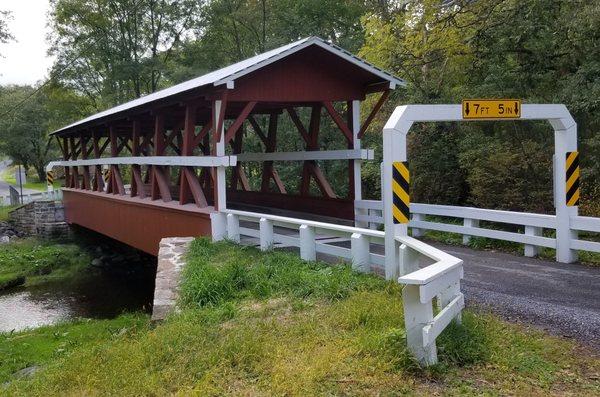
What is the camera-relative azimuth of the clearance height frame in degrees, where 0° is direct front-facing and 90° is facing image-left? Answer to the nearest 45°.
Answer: approximately 315°

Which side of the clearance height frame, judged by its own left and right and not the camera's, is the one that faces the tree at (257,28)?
back

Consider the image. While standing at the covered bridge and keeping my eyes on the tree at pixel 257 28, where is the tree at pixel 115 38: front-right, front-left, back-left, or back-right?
front-left

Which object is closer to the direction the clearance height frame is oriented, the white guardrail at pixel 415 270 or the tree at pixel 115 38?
the white guardrail

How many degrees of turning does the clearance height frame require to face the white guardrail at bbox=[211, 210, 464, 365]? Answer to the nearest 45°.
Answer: approximately 45° to its right

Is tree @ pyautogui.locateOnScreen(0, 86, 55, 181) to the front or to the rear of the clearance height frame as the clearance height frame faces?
to the rear

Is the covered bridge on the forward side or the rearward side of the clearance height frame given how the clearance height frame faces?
on the rearward side

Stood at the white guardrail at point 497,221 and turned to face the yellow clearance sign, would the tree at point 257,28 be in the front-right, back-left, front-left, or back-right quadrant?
back-right

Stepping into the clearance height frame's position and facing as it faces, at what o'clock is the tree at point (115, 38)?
The tree is roughly at 6 o'clock from the clearance height frame.
